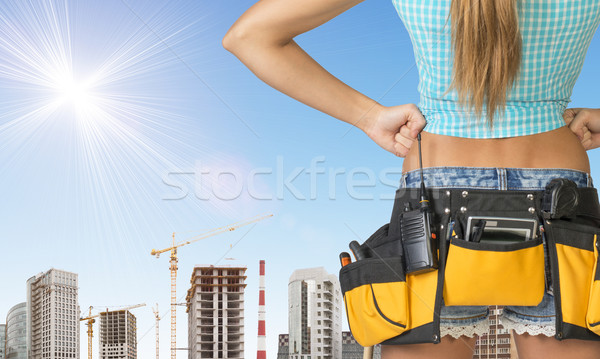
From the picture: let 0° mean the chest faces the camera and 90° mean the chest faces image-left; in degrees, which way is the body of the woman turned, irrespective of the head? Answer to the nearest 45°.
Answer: approximately 180°
